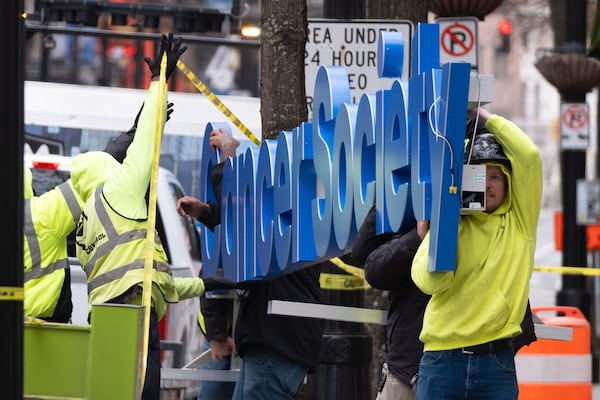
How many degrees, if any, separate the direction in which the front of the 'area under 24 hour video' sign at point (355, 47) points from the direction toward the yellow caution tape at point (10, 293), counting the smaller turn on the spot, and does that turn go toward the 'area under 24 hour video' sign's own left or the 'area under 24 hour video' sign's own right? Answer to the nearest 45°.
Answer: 0° — it already faces it

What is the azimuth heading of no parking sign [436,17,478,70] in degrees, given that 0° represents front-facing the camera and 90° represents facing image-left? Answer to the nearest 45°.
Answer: approximately 0°

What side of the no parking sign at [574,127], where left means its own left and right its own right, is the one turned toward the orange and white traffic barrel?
front

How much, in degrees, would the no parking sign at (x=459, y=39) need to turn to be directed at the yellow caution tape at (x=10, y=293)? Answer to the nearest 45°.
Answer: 0° — it already faces it

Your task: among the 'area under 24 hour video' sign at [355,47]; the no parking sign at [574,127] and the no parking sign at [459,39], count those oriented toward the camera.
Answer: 3

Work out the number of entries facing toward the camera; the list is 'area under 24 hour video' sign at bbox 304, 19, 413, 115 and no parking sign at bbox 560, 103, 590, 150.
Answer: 2

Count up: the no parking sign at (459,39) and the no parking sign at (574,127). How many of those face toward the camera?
2
